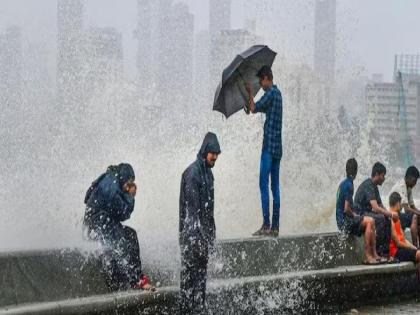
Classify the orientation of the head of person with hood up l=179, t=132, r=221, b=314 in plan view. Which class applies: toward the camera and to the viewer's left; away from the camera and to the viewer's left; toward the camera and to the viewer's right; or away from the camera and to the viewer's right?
toward the camera and to the viewer's right

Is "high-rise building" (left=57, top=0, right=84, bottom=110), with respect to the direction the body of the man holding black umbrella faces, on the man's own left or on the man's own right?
on the man's own right

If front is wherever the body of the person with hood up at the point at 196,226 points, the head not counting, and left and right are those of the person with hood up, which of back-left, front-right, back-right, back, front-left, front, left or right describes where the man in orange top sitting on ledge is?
front-left

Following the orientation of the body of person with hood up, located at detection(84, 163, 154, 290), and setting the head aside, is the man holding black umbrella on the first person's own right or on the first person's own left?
on the first person's own left

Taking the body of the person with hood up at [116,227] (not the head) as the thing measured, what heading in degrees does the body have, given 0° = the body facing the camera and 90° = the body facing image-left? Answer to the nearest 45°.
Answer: approximately 270°

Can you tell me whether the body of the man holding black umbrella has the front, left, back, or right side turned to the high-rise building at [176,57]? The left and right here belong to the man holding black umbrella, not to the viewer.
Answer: right

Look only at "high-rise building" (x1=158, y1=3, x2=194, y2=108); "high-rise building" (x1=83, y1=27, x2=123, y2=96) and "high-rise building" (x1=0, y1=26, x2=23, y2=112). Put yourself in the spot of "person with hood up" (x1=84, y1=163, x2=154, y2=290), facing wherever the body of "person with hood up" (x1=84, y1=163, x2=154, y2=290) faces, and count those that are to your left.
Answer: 3
